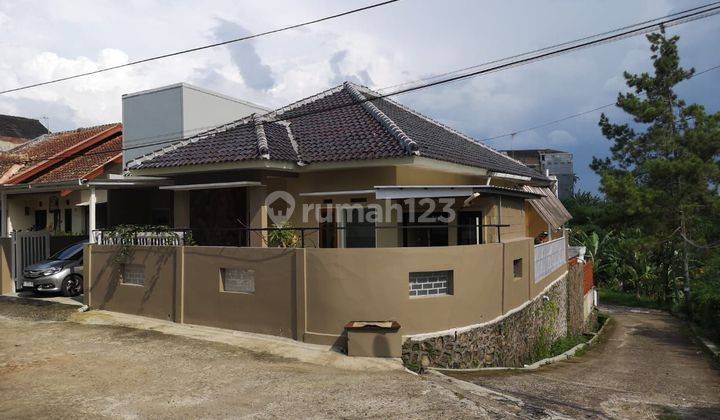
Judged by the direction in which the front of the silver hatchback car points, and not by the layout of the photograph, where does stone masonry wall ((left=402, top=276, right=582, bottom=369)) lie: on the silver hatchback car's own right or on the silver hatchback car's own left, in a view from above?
on the silver hatchback car's own left

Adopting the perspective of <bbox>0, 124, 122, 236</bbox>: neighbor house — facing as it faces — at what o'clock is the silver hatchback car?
The silver hatchback car is roughly at 12 o'clock from the neighbor house.

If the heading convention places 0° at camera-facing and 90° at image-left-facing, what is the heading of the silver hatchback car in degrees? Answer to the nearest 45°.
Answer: approximately 45°

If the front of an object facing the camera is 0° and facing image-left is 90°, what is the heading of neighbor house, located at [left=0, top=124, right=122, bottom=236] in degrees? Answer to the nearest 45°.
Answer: approximately 0°

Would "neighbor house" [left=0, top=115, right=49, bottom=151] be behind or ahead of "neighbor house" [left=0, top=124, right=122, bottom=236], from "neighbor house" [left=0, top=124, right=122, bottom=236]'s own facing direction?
behind

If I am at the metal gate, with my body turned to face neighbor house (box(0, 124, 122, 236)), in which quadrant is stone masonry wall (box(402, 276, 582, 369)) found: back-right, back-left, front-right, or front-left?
back-right

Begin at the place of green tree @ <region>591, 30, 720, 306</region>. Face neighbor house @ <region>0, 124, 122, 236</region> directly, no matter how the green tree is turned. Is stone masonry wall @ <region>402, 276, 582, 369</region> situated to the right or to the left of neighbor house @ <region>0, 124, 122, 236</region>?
left

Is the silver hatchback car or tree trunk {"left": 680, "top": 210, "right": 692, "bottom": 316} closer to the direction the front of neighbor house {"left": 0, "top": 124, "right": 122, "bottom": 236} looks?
the silver hatchback car

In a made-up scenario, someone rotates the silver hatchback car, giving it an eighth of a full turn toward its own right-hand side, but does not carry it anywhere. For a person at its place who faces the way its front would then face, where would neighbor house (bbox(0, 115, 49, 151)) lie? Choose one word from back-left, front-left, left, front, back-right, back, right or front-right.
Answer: right
